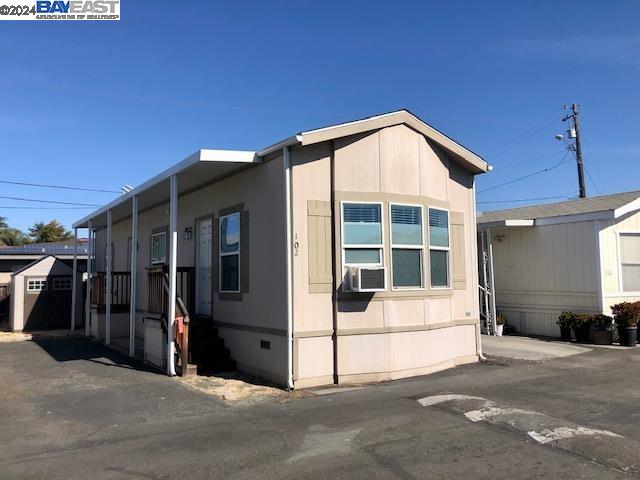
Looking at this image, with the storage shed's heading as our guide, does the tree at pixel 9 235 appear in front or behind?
behind

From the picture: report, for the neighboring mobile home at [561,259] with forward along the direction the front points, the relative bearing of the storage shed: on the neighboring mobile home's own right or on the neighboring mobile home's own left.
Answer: on the neighboring mobile home's own right

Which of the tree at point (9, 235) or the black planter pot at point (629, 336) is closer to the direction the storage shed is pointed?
the black planter pot

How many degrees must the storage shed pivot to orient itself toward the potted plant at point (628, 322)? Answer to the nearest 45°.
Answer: approximately 45° to its left

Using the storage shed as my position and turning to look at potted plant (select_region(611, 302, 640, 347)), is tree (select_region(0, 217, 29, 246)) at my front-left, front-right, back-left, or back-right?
back-left

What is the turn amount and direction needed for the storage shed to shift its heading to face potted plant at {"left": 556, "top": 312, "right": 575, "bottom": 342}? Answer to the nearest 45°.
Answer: approximately 45° to its left

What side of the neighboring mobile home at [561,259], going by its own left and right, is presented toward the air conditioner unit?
right

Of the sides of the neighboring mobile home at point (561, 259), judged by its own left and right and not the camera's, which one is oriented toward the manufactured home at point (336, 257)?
right

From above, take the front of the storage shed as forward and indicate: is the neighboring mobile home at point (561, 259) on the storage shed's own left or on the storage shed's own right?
on the storage shed's own left

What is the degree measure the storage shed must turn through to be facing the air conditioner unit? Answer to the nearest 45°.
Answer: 0° — it already faces it

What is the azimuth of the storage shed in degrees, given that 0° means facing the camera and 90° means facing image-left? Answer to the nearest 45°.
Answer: approximately 0°
